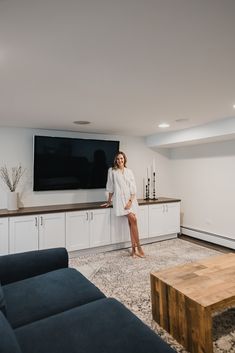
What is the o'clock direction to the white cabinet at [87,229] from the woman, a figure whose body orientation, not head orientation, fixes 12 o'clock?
The white cabinet is roughly at 3 o'clock from the woman.

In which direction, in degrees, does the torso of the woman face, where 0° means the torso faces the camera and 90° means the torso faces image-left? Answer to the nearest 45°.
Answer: approximately 0°

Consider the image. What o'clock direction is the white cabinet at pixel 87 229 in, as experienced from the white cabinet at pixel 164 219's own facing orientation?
the white cabinet at pixel 87 229 is roughly at 3 o'clock from the white cabinet at pixel 164 219.

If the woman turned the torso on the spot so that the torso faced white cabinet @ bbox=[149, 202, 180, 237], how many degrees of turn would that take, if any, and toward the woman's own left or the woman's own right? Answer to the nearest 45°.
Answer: approximately 135° to the woman's own left

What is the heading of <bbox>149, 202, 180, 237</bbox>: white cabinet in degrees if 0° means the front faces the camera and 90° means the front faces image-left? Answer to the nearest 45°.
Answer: approximately 315°

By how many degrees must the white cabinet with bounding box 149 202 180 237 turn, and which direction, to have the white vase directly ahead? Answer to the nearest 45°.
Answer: approximately 90° to its right

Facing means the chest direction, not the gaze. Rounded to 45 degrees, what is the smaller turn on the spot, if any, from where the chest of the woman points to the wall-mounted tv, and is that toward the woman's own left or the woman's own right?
approximately 90° to the woman's own right

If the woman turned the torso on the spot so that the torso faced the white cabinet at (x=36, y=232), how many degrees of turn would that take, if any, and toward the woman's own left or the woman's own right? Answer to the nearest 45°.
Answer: approximately 90° to the woman's own right

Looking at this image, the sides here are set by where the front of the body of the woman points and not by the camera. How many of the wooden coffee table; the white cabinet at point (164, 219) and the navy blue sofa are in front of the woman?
2
